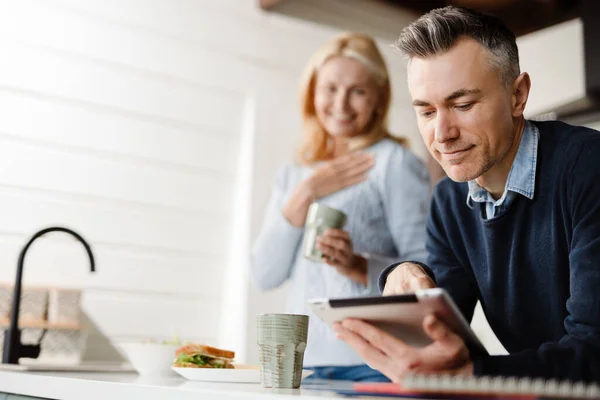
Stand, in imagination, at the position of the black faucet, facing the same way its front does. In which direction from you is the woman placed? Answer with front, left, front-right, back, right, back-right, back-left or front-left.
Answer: front

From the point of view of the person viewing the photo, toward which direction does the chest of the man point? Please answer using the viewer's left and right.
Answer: facing the viewer and to the left of the viewer

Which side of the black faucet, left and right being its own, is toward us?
right

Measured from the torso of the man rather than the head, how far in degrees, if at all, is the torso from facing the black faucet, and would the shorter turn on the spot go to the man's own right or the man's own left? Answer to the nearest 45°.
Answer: approximately 45° to the man's own right

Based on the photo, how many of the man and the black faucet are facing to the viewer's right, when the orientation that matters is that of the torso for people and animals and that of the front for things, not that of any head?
1

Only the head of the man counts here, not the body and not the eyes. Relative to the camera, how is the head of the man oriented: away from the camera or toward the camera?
toward the camera

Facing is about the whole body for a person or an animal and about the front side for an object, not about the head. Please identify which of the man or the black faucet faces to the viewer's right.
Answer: the black faucet

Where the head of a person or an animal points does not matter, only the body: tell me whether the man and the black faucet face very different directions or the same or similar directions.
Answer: very different directions

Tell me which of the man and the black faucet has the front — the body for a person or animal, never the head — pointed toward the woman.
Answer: the black faucet

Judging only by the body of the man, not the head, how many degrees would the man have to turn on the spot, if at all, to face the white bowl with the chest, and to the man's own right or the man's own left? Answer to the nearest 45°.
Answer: approximately 45° to the man's own right
